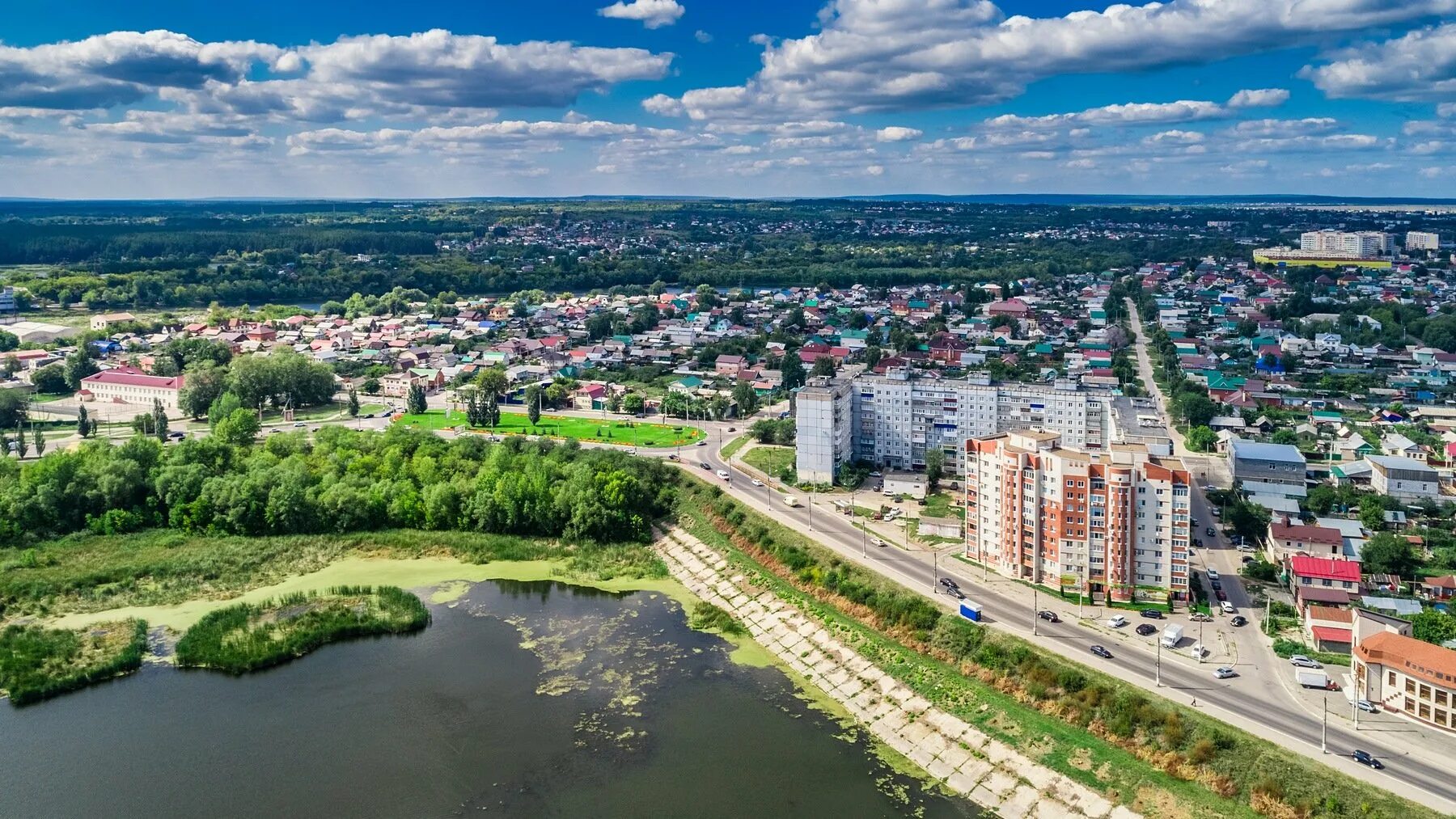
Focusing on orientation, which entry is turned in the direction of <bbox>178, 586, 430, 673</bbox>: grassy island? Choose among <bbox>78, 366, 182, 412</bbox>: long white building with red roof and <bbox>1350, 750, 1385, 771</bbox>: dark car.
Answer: the long white building with red roof

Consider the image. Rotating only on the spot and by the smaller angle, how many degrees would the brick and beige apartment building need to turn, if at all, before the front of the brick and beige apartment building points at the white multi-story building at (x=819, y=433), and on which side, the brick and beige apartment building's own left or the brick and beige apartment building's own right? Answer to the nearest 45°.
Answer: approximately 90° to the brick and beige apartment building's own right

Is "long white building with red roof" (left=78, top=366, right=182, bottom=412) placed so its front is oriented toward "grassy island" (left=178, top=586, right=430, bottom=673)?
yes

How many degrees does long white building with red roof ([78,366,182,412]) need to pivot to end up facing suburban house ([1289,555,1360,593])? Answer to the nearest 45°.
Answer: approximately 45° to its left
